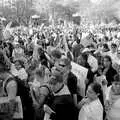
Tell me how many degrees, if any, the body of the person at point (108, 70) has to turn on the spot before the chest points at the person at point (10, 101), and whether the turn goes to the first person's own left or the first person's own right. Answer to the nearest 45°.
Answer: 0° — they already face them

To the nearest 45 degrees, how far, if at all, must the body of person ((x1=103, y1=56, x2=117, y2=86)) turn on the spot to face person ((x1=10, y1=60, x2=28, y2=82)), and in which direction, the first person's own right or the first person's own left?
approximately 45° to the first person's own right

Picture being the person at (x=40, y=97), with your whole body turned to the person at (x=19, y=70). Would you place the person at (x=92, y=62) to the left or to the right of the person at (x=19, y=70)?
right

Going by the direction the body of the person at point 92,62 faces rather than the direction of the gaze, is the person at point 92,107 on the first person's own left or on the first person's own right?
on the first person's own left

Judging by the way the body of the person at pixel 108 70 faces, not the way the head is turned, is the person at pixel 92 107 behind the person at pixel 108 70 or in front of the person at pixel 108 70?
in front
